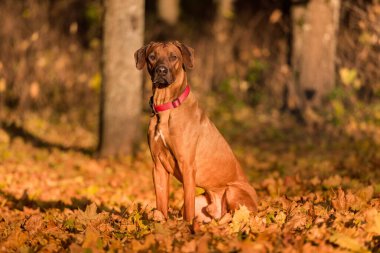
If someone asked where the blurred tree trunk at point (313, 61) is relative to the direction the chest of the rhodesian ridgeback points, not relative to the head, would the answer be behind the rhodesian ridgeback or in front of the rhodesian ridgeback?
behind

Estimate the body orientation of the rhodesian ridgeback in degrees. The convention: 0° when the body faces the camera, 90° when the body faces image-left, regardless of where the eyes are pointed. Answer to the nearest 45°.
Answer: approximately 45°

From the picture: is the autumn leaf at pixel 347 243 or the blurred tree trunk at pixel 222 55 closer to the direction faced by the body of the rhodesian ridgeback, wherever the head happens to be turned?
the autumn leaf

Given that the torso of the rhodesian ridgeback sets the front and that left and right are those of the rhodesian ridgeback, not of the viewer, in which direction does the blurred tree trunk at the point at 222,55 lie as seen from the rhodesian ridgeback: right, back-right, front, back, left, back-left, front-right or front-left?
back-right

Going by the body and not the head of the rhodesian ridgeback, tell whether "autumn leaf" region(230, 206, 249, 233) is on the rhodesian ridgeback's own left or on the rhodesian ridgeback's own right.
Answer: on the rhodesian ridgeback's own left

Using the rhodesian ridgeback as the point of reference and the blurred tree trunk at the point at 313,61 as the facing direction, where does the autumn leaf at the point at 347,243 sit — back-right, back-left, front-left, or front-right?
back-right

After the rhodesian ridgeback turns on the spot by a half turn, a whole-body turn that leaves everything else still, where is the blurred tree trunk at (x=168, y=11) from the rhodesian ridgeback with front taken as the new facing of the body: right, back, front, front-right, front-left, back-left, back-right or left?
front-left

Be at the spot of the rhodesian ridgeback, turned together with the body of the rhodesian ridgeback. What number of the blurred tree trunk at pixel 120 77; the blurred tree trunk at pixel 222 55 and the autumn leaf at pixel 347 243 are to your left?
1

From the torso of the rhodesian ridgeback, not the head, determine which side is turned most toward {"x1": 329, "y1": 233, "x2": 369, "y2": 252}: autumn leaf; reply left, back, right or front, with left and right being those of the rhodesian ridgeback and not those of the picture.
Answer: left

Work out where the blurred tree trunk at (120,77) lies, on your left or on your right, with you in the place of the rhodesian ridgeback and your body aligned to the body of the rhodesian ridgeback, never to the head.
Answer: on your right

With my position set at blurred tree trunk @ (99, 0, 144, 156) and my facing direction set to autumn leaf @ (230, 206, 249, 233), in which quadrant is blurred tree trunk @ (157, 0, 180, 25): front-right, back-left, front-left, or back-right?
back-left

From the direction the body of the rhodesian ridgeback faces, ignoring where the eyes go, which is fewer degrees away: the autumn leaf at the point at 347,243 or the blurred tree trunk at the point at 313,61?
the autumn leaf

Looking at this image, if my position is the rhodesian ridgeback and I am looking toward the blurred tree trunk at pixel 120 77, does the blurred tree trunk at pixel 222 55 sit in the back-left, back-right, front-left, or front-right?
front-right
